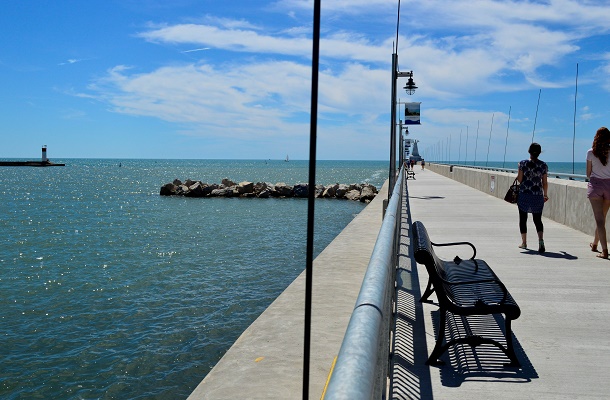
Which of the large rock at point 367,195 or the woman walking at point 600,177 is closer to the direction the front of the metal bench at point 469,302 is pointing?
the woman walking

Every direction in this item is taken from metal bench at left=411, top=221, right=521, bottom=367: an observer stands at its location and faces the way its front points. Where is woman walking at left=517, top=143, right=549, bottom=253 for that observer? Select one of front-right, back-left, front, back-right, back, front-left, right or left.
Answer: left

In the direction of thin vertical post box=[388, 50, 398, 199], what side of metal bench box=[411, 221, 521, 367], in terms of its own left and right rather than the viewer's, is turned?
left

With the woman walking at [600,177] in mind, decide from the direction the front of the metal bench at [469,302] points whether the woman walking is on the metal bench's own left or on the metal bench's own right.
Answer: on the metal bench's own left

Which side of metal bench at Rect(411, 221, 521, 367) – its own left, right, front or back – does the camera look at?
right

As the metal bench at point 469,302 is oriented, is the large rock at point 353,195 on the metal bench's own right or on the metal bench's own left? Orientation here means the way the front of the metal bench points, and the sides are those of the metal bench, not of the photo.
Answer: on the metal bench's own left

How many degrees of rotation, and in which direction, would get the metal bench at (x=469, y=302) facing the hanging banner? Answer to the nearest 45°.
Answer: approximately 90° to its left

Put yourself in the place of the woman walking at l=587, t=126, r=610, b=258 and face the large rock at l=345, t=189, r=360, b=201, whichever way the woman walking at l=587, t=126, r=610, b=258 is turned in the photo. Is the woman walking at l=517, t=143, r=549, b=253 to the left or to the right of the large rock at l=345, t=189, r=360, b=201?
left

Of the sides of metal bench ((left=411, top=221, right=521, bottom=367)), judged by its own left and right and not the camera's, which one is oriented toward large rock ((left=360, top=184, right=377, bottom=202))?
left

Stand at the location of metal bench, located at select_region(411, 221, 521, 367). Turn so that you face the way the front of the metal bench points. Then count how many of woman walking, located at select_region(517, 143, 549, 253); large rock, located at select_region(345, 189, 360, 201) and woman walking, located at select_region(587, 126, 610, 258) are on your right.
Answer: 0
